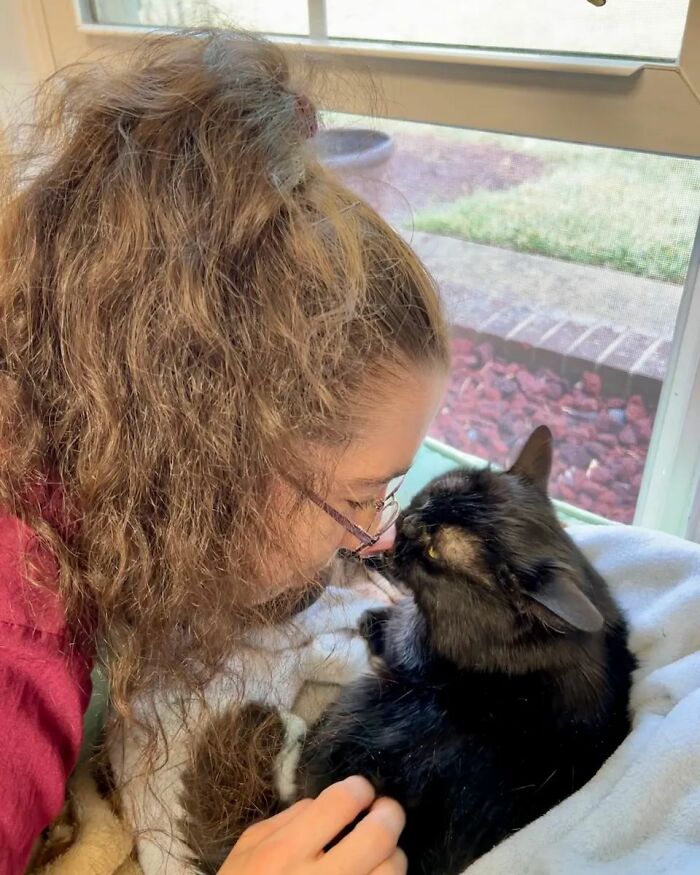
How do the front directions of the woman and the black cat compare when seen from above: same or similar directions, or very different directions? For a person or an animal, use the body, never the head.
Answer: very different directions

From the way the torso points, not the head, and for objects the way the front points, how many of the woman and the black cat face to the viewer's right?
1

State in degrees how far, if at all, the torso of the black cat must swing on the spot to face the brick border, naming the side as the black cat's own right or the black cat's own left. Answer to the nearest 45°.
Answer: approximately 90° to the black cat's own right

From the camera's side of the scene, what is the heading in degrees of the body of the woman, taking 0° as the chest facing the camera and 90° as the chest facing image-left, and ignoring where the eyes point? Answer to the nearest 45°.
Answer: approximately 270°

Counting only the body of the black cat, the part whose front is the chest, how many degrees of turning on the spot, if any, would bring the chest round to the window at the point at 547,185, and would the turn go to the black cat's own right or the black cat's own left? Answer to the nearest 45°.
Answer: approximately 90° to the black cat's own right

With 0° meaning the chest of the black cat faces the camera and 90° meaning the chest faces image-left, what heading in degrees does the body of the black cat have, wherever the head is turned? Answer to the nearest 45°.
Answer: approximately 90°
